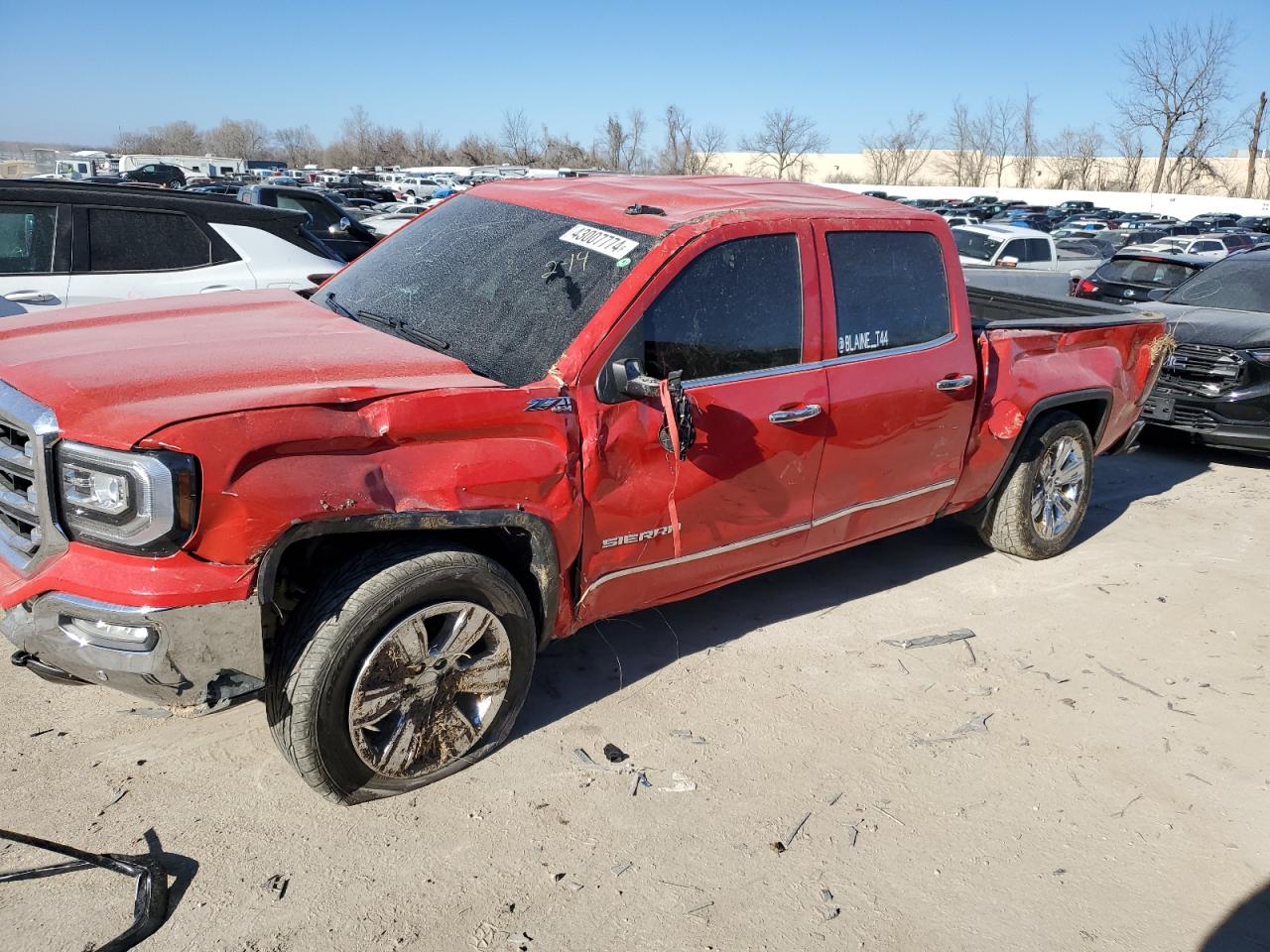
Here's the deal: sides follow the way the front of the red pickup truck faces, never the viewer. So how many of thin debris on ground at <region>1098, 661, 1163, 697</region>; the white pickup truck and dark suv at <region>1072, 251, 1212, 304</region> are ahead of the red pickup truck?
0

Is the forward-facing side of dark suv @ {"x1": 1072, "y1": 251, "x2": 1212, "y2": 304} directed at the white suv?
no

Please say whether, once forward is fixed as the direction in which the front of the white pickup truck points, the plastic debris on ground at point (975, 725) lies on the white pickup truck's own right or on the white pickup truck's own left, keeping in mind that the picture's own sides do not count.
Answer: on the white pickup truck's own left

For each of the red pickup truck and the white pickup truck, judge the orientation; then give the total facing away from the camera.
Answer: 0

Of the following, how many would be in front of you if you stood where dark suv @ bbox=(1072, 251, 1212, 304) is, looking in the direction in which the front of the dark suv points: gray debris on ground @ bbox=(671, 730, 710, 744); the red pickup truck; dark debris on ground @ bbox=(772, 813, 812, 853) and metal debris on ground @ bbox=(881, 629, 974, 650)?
0

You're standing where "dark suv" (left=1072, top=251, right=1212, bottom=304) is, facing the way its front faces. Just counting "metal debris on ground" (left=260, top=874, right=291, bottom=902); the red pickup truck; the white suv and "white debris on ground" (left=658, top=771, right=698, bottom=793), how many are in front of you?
0

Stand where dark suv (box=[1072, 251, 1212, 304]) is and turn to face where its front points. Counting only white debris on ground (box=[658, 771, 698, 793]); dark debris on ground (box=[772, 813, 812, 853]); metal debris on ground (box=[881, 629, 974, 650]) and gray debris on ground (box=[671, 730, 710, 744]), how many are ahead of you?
0

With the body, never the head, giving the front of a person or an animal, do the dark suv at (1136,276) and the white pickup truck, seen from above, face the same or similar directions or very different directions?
very different directions

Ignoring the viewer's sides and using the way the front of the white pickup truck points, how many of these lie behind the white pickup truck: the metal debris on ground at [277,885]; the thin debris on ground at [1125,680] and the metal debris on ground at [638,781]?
0

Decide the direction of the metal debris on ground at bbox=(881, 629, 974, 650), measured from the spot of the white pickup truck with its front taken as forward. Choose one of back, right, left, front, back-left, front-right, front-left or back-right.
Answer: front-left

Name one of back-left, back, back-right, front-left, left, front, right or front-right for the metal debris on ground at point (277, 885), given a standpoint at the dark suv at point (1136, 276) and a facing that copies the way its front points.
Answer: back-right

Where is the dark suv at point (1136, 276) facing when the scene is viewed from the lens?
facing away from the viewer and to the right of the viewer

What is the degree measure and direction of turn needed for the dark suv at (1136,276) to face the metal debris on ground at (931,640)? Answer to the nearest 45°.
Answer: approximately 135° to its right

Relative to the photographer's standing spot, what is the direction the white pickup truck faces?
facing the viewer and to the left of the viewer

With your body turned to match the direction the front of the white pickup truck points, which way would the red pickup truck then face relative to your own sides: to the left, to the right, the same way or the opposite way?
the same way

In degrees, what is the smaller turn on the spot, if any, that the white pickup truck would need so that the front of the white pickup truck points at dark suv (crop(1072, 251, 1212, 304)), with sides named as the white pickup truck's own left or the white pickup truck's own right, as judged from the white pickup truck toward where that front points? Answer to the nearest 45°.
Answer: approximately 90° to the white pickup truck's own left

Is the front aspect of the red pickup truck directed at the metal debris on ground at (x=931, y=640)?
no

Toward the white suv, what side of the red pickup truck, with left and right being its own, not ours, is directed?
right

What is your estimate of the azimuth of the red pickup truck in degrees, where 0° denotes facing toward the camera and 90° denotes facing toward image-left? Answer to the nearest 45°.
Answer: approximately 45°
